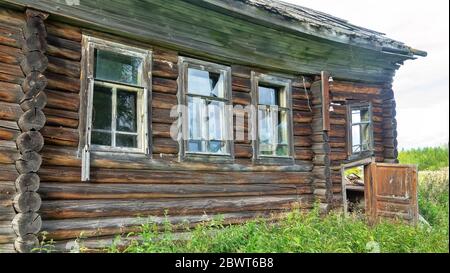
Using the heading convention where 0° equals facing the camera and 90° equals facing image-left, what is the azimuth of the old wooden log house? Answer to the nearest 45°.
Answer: approximately 315°
